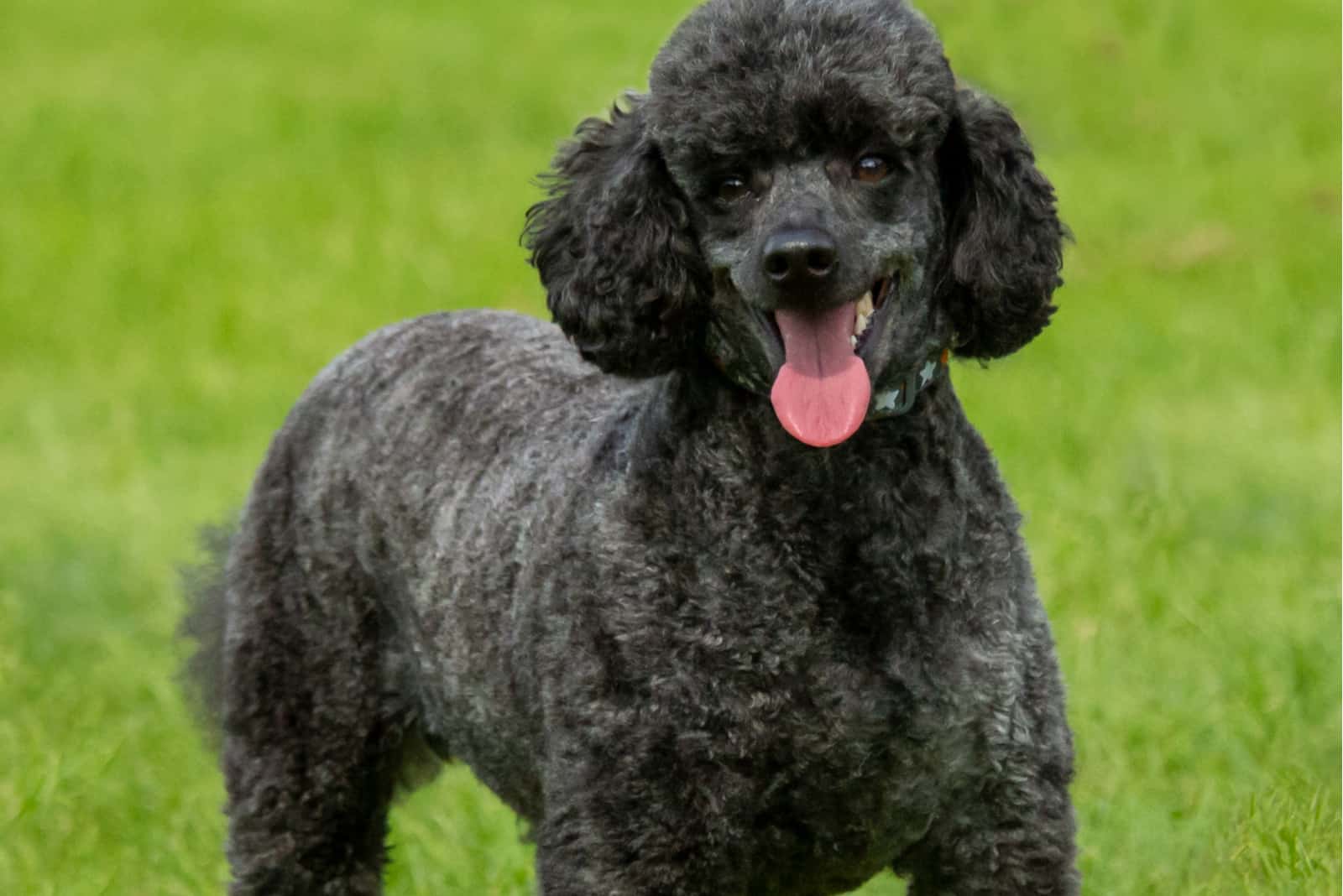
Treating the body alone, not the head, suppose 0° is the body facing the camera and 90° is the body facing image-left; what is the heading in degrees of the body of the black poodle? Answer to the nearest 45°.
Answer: approximately 315°
